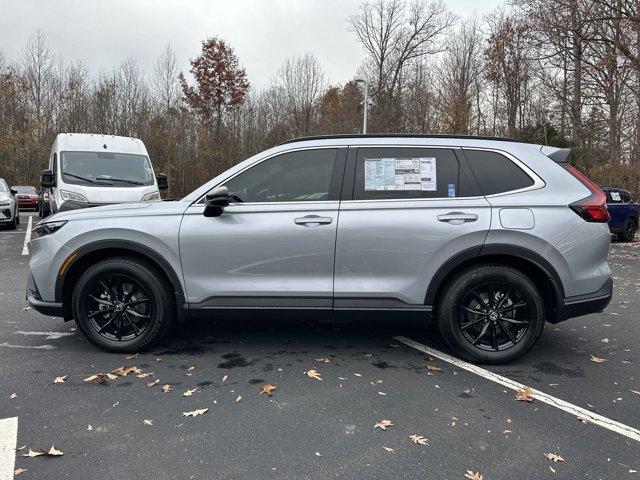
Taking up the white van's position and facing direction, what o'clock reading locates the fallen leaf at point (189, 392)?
The fallen leaf is roughly at 12 o'clock from the white van.

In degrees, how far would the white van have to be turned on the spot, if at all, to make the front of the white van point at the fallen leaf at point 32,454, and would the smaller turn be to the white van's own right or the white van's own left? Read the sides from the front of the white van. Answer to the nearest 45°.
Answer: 0° — it already faces it

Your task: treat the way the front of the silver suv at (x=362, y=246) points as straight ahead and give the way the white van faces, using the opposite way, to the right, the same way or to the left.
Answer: to the left

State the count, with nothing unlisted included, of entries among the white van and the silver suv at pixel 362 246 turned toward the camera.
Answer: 1

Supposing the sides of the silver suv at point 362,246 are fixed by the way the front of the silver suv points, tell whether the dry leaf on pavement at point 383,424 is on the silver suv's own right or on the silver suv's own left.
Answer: on the silver suv's own left

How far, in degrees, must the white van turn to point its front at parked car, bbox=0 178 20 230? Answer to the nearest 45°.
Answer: approximately 135° to its right

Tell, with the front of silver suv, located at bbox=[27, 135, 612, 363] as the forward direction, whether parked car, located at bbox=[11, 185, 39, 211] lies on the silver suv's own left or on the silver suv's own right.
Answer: on the silver suv's own right

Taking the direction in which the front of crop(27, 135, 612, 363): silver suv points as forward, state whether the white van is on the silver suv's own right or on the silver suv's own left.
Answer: on the silver suv's own right

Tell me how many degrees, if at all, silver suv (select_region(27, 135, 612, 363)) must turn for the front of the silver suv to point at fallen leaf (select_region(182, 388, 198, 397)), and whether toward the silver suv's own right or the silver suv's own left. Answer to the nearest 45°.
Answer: approximately 45° to the silver suv's own left

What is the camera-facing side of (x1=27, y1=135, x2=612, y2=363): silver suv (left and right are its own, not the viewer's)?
left
